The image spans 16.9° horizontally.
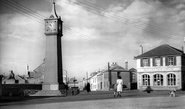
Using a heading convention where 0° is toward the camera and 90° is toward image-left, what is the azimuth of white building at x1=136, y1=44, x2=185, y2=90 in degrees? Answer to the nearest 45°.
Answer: approximately 0°
